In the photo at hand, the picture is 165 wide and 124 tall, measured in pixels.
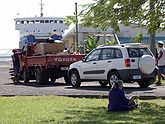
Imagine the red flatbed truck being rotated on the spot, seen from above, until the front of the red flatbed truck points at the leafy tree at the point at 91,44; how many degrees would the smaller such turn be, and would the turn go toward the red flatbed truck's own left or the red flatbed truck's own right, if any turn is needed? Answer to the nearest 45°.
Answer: approximately 45° to the red flatbed truck's own right

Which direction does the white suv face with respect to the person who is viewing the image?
facing away from the viewer and to the left of the viewer

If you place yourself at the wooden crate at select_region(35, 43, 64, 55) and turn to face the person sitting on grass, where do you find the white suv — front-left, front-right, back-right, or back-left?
front-left

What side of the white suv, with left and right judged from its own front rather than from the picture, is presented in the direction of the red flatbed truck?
front

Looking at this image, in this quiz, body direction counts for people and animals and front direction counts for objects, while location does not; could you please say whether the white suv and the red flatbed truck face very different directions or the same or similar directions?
same or similar directions

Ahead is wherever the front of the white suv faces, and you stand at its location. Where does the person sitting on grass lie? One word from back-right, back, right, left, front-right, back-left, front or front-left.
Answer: back-left

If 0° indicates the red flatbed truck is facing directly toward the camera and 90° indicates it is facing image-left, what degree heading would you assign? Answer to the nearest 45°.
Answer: approximately 135°

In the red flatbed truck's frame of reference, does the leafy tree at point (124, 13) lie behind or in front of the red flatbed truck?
behind

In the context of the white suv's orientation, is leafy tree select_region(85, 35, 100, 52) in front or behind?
in front

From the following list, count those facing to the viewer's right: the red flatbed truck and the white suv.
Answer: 0

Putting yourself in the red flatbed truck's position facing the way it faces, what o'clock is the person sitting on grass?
The person sitting on grass is roughly at 7 o'clock from the red flatbed truck.
